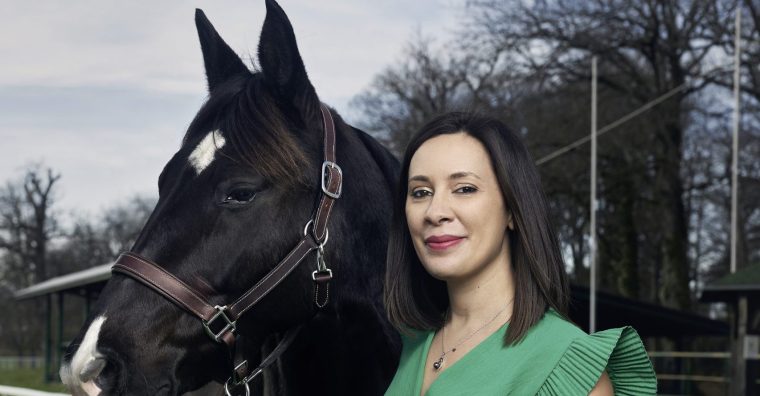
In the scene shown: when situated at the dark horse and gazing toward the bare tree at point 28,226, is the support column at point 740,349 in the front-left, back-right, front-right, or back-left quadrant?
front-right

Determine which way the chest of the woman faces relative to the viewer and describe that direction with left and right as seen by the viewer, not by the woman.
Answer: facing the viewer and to the left of the viewer

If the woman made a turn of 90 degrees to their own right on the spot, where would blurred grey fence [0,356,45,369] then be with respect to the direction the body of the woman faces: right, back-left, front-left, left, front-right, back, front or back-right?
front

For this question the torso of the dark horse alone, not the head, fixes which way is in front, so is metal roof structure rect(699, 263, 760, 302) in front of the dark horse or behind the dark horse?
behind

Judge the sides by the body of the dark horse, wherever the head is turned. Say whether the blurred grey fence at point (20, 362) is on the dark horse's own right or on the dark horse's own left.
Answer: on the dark horse's own right

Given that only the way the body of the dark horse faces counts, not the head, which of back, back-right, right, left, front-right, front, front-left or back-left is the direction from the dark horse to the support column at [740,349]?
back

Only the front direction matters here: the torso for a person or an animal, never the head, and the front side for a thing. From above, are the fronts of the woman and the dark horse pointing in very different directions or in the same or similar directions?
same or similar directions

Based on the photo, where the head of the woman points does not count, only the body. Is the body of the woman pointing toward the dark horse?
no

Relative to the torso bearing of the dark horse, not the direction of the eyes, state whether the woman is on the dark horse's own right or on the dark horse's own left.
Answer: on the dark horse's own left

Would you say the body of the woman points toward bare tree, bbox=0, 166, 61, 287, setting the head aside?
no

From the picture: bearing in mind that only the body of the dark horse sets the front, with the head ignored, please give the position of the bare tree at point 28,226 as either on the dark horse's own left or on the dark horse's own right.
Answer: on the dark horse's own right

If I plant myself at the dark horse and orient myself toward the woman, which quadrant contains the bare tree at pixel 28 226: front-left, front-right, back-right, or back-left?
back-left

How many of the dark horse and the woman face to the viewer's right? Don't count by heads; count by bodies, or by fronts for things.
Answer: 0

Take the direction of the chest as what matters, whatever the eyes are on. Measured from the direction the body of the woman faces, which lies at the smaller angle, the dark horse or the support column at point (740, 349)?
the dark horse
